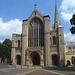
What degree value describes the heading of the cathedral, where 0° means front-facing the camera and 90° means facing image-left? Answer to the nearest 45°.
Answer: approximately 0°
